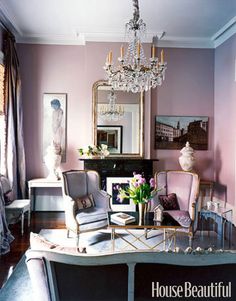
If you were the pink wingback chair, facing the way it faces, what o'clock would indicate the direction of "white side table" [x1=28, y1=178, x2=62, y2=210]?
The white side table is roughly at 2 o'clock from the pink wingback chair.

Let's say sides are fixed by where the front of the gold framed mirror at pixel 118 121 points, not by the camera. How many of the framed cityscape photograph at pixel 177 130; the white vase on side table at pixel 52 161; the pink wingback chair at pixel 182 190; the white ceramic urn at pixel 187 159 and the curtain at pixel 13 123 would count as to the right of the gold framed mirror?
2

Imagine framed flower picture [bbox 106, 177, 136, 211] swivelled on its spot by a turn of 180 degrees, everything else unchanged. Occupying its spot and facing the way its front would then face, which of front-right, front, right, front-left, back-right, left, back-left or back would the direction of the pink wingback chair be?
back-right

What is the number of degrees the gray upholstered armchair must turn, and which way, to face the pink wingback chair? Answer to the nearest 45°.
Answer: approximately 45° to its left

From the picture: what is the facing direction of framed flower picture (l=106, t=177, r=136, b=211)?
toward the camera

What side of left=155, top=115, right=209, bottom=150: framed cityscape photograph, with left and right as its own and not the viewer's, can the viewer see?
front

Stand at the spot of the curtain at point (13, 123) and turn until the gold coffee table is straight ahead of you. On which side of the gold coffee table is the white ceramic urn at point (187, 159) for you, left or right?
left

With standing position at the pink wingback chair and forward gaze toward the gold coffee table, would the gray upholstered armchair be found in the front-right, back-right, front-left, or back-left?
front-right

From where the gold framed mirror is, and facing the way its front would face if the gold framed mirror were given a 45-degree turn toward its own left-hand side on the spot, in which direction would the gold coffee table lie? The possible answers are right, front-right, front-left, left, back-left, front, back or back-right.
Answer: front-right

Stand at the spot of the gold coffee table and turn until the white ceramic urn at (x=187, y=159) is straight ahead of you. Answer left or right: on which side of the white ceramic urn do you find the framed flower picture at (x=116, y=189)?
left

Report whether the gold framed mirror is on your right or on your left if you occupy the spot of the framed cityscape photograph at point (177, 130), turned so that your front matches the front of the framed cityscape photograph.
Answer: on your right

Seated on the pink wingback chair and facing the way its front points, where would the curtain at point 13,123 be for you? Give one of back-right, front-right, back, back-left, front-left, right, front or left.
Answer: front-right

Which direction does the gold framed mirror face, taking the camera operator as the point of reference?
facing the viewer

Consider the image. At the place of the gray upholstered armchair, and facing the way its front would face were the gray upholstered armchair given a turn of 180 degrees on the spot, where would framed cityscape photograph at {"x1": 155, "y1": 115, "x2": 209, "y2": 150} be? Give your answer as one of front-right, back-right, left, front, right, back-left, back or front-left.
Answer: right

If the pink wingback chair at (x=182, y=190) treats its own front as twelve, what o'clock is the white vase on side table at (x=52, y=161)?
The white vase on side table is roughly at 2 o'clock from the pink wingback chair.

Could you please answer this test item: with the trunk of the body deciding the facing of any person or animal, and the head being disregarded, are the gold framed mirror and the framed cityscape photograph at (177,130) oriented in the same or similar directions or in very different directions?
same or similar directions
